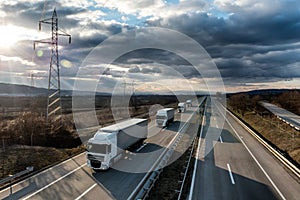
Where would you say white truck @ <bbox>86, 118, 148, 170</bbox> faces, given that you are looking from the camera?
facing the viewer and to the left of the viewer
